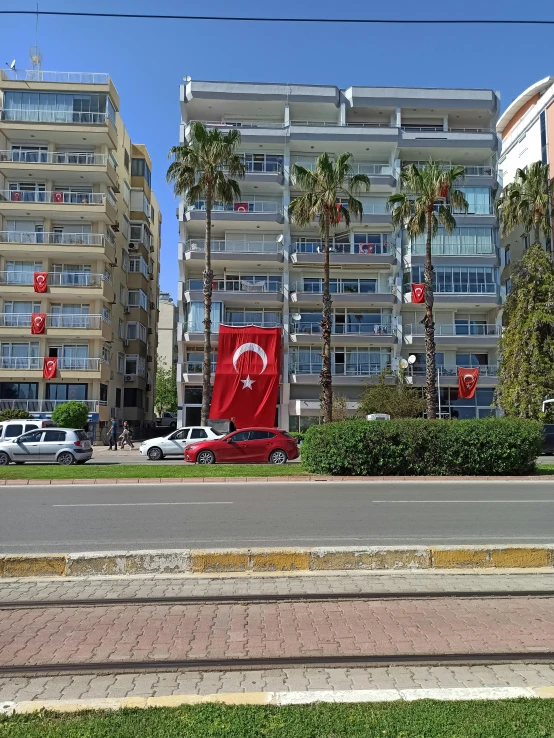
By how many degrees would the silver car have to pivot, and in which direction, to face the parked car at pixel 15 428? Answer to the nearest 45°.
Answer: approximately 45° to its right

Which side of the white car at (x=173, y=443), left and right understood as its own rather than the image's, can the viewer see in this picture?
left

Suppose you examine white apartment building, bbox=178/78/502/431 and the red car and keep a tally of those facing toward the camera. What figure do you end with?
1

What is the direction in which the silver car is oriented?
to the viewer's left

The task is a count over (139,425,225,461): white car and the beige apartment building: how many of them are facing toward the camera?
1

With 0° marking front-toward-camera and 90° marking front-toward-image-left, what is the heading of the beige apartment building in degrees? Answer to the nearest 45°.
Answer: approximately 0°

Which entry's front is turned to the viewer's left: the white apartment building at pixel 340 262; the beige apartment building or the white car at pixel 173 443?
the white car

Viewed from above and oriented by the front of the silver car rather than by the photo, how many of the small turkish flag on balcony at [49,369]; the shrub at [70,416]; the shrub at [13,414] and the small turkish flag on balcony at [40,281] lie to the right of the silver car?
4

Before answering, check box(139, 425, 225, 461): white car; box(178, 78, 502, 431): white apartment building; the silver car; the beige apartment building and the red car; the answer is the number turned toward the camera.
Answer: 2

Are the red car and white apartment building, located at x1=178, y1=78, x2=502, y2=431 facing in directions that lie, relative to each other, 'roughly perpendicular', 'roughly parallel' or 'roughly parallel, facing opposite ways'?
roughly perpendicular

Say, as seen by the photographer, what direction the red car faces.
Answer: facing to the left of the viewer

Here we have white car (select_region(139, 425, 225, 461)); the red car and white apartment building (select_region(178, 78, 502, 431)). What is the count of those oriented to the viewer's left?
2

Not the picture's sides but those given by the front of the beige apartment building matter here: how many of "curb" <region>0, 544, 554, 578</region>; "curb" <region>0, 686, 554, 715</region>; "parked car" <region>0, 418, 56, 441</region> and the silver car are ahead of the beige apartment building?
4

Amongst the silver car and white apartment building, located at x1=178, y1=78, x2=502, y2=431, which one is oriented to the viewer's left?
the silver car
